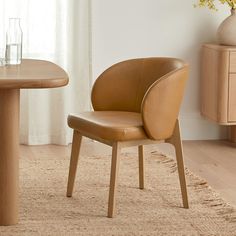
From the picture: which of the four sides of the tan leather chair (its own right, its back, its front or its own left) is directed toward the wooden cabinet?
back

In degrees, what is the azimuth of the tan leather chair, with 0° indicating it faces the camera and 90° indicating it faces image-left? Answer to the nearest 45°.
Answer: approximately 45°

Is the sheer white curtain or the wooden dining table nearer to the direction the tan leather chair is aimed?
the wooden dining table

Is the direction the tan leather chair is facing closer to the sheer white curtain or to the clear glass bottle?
the clear glass bottle

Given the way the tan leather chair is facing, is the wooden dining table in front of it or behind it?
in front

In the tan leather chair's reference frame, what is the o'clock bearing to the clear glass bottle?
The clear glass bottle is roughly at 1 o'clock from the tan leather chair.

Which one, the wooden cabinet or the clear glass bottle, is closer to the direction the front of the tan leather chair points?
the clear glass bottle
